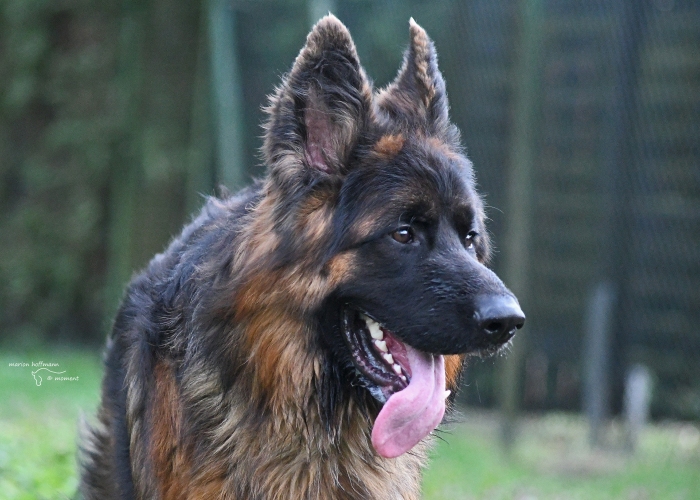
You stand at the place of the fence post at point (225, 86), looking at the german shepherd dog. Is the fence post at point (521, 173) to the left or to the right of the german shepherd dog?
left

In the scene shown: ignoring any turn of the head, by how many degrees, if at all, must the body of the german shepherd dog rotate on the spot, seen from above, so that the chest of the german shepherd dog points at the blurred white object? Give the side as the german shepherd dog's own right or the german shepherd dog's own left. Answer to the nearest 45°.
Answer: approximately 90° to the german shepherd dog's own left

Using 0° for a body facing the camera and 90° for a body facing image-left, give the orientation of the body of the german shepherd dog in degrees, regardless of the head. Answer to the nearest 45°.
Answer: approximately 315°

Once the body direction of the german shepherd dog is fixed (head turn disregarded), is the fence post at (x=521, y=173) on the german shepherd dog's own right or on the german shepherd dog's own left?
on the german shepherd dog's own left

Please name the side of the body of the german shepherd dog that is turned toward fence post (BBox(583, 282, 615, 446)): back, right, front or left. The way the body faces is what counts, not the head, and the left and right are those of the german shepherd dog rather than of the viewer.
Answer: left

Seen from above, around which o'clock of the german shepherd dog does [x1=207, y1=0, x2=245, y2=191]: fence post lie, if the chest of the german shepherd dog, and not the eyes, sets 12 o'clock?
The fence post is roughly at 7 o'clock from the german shepherd dog.
